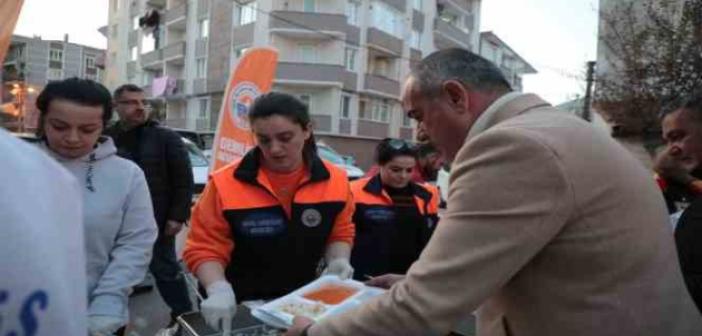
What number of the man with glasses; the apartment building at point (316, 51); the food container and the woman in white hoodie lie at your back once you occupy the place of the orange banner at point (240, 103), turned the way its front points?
1

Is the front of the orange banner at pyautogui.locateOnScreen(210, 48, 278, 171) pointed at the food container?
yes

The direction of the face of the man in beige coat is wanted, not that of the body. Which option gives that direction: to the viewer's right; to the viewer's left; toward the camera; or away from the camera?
to the viewer's left

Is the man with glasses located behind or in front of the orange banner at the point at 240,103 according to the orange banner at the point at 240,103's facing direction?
in front

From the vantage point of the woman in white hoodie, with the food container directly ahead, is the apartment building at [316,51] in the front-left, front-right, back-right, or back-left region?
back-left

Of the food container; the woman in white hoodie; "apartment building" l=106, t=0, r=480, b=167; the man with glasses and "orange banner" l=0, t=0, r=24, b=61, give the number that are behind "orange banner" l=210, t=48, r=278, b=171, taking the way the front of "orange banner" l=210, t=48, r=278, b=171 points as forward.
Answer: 1

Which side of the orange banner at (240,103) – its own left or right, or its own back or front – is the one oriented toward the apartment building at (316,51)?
back

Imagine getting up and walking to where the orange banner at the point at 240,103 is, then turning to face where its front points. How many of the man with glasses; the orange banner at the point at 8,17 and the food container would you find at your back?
0

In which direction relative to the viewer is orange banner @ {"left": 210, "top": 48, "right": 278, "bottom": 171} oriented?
toward the camera

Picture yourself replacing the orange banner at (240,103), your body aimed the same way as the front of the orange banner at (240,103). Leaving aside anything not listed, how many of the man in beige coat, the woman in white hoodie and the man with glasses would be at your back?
0

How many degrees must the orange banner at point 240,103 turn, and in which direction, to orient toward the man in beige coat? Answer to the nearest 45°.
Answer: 0° — it already faces them

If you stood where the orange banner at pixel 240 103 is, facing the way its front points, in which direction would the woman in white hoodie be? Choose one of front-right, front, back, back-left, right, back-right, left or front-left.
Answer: front

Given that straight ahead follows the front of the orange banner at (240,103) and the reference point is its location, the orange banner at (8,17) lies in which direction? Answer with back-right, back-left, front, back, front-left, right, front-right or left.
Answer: front
